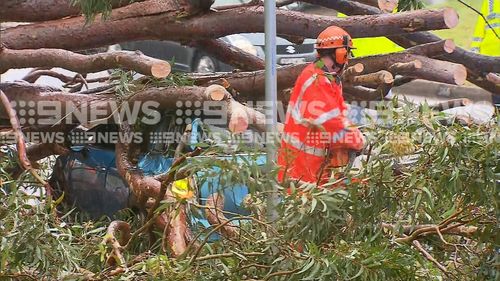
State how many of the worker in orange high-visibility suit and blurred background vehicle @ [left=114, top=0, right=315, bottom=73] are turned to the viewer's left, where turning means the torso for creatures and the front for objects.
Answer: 0

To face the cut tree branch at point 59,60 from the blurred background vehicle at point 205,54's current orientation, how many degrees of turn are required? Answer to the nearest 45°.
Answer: approximately 45° to its right

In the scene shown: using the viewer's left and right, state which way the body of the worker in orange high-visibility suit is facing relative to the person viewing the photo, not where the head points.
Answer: facing away from the viewer and to the right of the viewer
